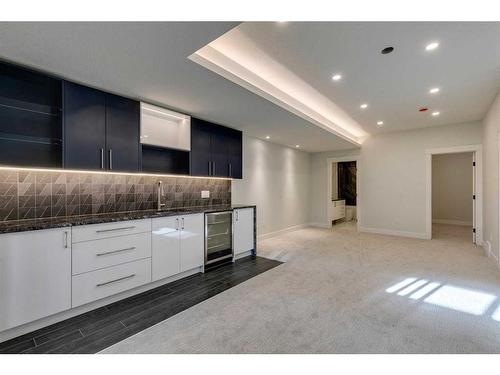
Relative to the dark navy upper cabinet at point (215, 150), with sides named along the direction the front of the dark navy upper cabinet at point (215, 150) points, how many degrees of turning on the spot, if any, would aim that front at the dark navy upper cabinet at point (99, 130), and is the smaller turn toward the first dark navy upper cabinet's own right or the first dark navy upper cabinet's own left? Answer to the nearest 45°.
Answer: approximately 90° to the first dark navy upper cabinet's own right

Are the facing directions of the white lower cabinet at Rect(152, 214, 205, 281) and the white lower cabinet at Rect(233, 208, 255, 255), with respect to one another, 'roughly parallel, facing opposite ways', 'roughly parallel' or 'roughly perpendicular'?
roughly parallel

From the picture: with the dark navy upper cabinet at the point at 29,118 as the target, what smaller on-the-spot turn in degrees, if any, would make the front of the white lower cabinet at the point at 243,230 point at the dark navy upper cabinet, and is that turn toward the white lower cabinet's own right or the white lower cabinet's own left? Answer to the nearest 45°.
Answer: approximately 90° to the white lower cabinet's own right

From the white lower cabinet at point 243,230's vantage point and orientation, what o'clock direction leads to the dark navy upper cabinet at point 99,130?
The dark navy upper cabinet is roughly at 3 o'clock from the white lower cabinet.

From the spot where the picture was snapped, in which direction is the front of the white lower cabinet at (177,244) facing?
facing the viewer and to the right of the viewer

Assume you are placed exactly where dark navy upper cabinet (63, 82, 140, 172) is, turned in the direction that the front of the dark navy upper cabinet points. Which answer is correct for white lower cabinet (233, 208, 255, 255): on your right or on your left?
on your left

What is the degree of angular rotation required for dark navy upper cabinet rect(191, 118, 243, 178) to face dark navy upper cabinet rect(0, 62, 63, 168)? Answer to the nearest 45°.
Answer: approximately 90° to its right

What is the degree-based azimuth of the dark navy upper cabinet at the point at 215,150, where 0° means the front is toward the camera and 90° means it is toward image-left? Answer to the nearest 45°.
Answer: approximately 315°
